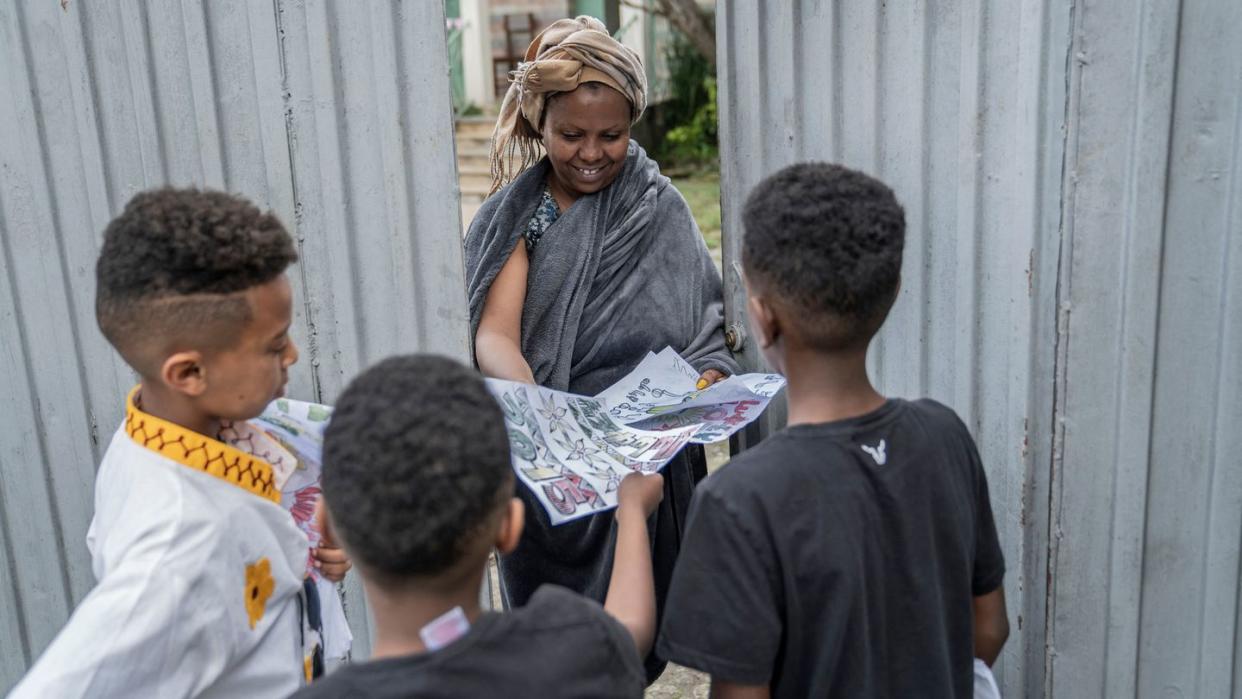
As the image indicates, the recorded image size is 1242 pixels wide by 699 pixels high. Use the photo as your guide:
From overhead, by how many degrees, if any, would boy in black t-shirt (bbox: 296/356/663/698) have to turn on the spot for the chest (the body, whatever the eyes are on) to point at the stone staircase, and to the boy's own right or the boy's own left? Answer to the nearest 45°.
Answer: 0° — they already face it

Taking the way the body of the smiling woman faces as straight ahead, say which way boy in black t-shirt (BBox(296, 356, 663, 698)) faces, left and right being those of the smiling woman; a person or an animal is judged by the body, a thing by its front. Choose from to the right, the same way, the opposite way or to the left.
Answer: the opposite way

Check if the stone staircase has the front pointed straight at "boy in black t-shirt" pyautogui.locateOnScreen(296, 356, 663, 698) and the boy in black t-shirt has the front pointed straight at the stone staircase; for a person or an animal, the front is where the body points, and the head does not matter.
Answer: yes

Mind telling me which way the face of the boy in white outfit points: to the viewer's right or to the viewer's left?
to the viewer's right

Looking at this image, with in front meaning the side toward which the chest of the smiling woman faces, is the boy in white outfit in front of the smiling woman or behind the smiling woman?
in front

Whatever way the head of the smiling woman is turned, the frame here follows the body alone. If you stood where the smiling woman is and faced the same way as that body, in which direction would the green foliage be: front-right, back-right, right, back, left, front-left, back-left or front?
back

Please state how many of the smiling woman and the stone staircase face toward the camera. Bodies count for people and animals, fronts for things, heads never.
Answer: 2

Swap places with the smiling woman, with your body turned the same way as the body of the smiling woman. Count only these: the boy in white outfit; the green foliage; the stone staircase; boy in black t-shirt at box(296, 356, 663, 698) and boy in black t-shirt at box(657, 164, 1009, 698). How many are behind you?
2

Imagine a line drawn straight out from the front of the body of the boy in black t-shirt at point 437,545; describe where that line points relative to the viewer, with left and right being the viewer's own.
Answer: facing away from the viewer

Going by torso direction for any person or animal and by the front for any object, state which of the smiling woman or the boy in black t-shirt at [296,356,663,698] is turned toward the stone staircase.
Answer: the boy in black t-shirt

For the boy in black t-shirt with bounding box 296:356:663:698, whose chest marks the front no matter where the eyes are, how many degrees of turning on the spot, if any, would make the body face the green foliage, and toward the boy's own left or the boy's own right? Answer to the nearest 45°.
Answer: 0° — they already face it

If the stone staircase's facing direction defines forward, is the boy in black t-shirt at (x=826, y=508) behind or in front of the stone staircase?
in front

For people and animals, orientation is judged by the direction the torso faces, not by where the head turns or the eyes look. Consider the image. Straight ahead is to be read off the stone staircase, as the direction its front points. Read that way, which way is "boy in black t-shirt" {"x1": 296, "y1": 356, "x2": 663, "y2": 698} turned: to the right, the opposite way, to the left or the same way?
the opposite way
